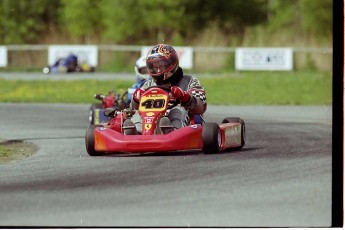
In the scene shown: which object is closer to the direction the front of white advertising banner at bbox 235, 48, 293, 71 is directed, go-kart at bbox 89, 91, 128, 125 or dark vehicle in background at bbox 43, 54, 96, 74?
the go-kart

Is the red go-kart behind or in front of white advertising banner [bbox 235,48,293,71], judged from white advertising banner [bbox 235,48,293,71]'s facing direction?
in front

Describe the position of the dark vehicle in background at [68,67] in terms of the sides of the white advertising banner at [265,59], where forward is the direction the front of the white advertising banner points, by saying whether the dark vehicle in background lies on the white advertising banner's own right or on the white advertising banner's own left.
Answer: on the white advertising banner's own right

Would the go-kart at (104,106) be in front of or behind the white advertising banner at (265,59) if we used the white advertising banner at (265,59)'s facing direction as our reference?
in front

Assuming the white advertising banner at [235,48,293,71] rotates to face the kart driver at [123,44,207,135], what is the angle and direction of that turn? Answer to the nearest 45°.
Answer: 0° — it already faces them

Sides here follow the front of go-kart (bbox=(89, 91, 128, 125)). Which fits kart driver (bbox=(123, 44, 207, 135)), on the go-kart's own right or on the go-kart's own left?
on the go-kart's own left

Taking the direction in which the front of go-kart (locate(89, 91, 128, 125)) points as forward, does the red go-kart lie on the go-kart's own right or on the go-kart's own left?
on the go-kart's own left

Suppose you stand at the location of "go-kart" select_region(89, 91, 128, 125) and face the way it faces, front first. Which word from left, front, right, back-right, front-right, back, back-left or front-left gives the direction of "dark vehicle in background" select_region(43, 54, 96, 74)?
back-right
